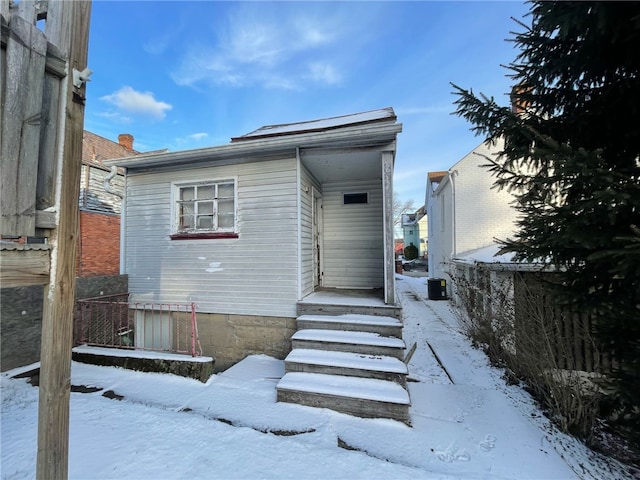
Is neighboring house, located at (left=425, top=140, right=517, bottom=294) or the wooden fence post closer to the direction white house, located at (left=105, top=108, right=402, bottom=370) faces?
the wooden fence post

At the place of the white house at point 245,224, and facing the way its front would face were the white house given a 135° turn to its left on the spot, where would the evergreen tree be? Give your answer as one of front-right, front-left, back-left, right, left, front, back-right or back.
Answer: right

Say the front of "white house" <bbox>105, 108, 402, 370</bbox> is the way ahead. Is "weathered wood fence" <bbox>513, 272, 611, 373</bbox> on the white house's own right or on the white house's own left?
on the white house's own left

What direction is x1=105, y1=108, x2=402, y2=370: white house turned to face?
toward the camera

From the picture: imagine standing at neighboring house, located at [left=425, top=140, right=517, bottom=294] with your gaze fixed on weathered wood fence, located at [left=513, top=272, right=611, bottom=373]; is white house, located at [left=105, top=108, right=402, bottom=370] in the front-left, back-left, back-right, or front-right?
front-right

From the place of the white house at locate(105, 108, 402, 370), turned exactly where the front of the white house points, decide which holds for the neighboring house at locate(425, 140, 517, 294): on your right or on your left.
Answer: on your left

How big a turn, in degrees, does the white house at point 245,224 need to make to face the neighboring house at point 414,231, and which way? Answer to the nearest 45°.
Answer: approximately 135° to its left

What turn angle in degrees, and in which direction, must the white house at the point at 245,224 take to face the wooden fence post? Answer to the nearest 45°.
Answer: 0° — it already faces it

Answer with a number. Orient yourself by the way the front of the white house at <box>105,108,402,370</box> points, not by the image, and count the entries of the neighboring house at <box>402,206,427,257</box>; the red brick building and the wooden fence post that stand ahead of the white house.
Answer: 1

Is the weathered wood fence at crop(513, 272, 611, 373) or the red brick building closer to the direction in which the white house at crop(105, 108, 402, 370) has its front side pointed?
the weathered wood fence

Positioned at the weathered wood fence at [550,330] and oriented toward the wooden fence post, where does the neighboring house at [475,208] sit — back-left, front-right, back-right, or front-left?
back-right

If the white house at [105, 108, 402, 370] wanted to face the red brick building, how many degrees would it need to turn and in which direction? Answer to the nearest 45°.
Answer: approximately 135° to its right
